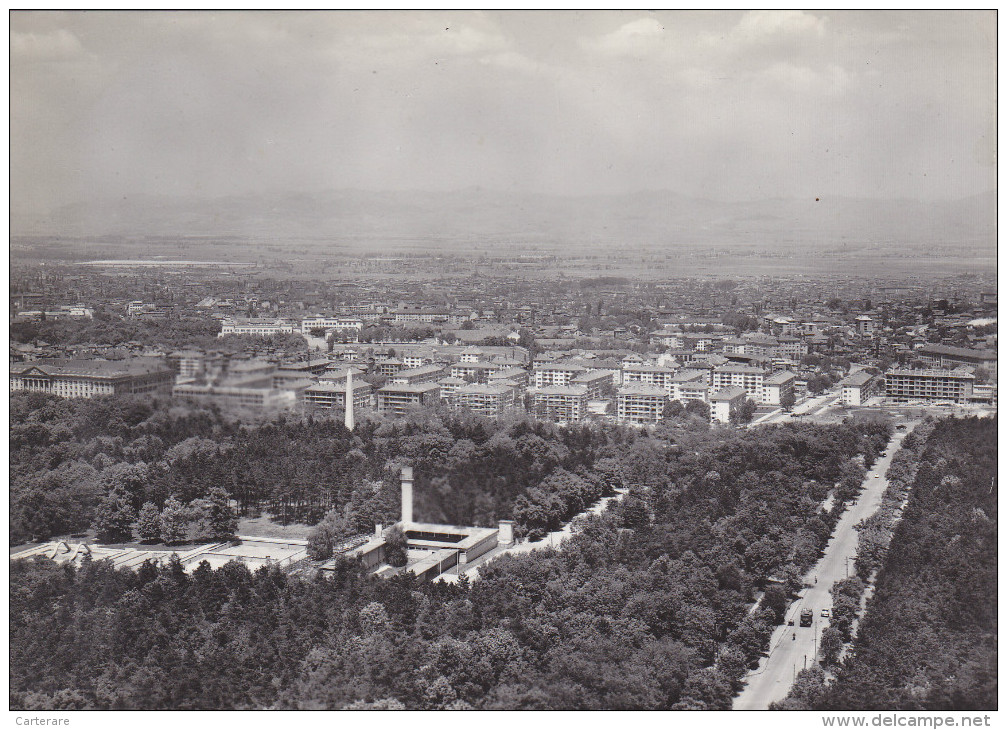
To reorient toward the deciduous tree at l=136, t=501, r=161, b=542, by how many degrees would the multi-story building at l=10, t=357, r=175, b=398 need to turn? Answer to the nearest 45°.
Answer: approximately 45° to its left

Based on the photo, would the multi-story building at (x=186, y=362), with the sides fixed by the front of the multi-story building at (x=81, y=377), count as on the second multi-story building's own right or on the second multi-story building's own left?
on the second multi-story building's own left

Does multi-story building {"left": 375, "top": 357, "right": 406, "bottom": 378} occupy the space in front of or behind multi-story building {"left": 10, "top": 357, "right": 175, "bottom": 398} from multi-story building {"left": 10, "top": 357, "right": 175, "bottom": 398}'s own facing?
behind

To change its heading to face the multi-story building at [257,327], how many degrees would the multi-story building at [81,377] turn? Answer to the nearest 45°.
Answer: approximately 180°

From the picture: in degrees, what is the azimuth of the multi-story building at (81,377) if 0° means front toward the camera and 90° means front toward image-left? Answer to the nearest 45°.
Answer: approximately 45°

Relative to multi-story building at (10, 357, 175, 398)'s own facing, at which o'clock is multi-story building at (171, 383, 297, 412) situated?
multi-story building at (171, 383, 297, 412) is roughly at 10 o'clock from multi-story building at (10, 357, 175, 398).

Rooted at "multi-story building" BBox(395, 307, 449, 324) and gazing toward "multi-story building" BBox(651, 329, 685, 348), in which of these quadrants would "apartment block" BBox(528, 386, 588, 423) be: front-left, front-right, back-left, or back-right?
front-right

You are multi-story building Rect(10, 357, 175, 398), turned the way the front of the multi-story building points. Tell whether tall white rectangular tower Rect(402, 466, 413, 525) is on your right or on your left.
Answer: on your left

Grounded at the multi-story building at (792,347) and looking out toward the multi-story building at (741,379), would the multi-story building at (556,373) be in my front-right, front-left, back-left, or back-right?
front-right
